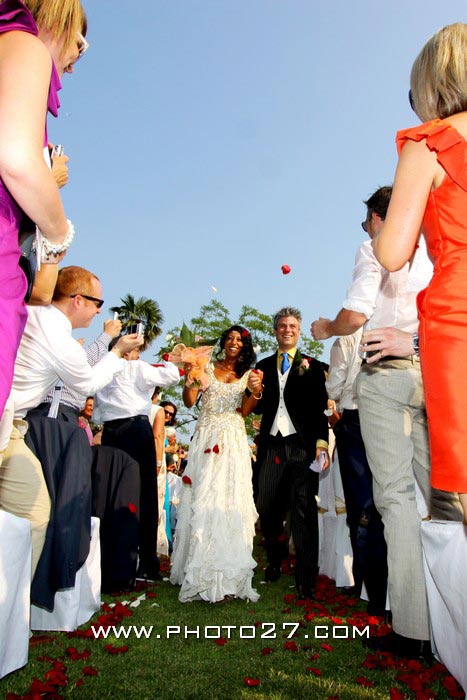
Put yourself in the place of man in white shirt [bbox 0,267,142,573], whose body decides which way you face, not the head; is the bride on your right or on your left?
on your left

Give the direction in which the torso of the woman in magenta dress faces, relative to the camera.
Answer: to the viewer's right

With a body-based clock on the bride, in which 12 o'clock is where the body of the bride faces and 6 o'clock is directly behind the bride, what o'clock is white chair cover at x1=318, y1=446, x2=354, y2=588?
The white chair cover is roughly at 8 o'clock from the bride.

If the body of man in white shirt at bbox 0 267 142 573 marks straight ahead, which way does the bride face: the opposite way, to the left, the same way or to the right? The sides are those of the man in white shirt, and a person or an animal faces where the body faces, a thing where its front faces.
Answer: to the right

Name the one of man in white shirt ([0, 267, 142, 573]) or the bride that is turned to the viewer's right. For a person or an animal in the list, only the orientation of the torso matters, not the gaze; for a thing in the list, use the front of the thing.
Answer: the man in white shirt

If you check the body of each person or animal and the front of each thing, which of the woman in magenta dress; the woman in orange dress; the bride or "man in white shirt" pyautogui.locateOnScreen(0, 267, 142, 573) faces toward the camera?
the bride

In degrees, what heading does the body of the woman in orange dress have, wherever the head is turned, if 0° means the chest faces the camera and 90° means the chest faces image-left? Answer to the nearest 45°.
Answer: approximately 135°

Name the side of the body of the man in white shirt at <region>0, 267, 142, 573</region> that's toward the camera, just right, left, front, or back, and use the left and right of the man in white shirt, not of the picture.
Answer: right

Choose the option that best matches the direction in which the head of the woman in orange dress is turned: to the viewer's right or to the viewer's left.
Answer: to the viewer's left

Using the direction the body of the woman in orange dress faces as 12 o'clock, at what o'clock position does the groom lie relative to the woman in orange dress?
The groom is roughly at 1 o'clock from the woman in orange dress.

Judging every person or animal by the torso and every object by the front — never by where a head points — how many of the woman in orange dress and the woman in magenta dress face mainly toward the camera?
0

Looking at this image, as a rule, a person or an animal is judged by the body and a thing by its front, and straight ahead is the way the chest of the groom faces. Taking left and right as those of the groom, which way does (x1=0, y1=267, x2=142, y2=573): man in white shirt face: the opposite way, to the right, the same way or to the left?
to the left

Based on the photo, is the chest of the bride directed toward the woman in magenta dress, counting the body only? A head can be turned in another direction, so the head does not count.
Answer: yes

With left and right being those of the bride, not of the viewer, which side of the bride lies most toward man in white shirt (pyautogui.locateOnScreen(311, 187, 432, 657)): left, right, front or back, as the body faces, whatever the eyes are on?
front

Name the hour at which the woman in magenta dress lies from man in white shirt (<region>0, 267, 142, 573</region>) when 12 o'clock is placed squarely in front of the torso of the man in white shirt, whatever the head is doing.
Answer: The woman in magenta dress is roughly at 3 o'clock from the man in white shirt.
